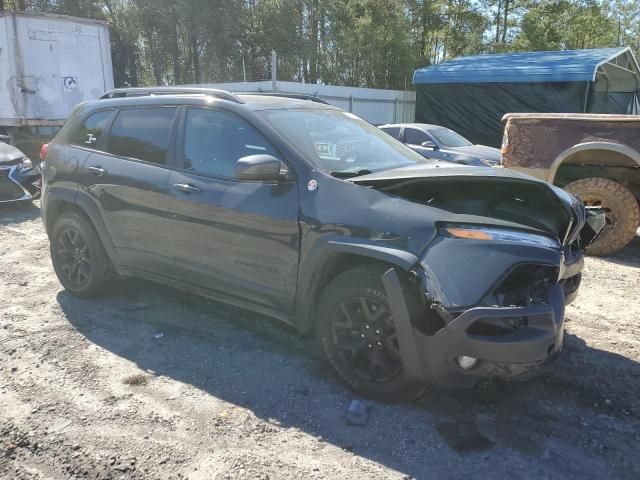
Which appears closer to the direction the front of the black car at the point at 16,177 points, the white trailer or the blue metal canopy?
the blue metal canopy

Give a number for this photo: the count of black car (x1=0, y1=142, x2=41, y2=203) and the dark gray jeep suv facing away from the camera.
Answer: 0

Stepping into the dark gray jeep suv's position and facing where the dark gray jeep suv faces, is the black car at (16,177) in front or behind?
behind

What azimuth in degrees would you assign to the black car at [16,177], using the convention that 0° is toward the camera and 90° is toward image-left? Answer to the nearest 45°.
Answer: approximately 315°

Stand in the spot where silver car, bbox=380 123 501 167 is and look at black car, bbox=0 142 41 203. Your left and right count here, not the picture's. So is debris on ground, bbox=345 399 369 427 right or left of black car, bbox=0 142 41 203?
left

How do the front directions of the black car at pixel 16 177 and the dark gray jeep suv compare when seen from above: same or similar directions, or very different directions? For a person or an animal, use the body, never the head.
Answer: same or similar directions

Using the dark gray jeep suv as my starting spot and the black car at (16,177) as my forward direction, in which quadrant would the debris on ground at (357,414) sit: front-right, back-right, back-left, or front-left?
back-left

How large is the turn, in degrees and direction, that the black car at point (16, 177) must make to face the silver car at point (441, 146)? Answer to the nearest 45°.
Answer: approximately 45° to its left

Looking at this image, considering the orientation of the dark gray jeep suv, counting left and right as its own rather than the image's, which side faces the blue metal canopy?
left

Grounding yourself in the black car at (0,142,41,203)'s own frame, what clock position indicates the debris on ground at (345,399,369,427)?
The debris on ground is roughly at 1 o'clock from the black car.

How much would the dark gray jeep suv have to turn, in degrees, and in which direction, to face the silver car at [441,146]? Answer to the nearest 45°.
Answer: approximately 135° to its left

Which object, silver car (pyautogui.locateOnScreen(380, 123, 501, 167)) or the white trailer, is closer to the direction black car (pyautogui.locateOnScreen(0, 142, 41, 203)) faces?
the silver car

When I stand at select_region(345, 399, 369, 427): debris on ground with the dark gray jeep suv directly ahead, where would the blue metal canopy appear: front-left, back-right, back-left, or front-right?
front-right

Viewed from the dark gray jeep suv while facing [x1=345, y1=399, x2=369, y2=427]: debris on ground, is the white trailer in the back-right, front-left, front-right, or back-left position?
back-right
